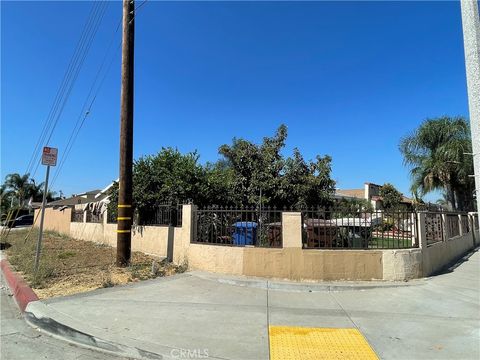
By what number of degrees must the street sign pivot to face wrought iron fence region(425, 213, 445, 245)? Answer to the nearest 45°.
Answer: approximately 90° to its left

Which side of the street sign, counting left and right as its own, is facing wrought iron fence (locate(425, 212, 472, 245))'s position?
left

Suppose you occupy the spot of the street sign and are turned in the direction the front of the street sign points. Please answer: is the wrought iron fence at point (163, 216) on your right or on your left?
on your left

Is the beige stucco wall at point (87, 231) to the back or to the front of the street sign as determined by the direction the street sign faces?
to the back

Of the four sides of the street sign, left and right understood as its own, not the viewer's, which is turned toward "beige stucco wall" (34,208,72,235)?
back

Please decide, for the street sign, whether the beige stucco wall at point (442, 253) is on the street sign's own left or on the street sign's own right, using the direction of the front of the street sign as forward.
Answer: on the street sign's own left

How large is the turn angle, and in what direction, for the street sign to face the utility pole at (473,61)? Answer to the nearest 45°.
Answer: approximately 45° to its left

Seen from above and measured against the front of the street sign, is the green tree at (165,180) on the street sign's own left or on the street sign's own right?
on the street sign's own left

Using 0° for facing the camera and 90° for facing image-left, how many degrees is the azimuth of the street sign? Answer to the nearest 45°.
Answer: approximately 0°

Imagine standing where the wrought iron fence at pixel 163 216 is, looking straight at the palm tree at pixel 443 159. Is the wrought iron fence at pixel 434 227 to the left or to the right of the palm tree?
right

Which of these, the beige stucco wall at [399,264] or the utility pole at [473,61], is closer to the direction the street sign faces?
the utility pole

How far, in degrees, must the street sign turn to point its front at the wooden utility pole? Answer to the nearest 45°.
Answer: approximately 90° to its left
